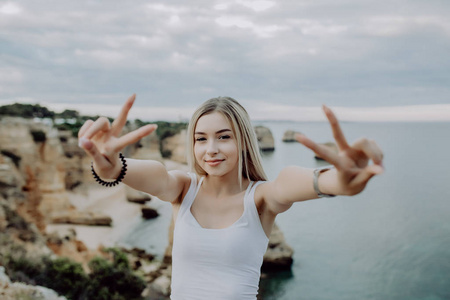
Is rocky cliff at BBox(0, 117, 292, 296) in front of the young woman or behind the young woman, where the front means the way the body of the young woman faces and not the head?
behind

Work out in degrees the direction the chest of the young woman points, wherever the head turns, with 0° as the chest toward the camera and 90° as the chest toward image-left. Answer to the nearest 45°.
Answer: approximately 0°

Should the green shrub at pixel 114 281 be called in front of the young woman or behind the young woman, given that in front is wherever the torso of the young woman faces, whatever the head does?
behind

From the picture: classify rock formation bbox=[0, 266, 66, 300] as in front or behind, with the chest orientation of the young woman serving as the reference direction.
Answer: behind

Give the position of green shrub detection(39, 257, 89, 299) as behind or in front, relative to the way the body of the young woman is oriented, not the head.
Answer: behind
